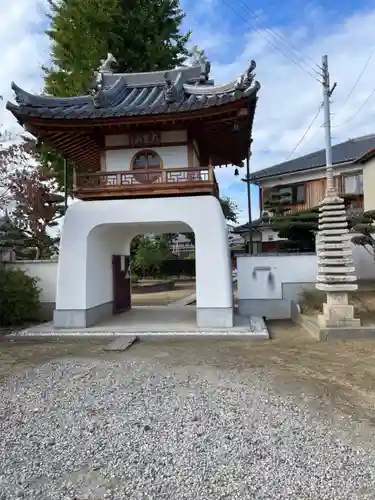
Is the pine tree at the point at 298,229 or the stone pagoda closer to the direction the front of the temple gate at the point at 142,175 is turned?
the stone pagoda

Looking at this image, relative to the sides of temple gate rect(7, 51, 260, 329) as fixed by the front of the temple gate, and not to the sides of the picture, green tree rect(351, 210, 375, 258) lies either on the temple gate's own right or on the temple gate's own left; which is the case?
on the temple gate's own left

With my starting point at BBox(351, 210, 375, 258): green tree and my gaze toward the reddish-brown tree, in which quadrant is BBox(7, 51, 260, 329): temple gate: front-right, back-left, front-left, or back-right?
front-left

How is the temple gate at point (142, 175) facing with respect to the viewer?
toward the camera

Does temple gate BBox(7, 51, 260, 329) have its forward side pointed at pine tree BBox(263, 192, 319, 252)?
no

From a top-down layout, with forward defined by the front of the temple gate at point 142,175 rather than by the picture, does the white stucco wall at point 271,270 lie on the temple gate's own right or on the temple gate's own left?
on the temple gate's own left

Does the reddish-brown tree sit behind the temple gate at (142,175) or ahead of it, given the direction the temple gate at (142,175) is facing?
behind

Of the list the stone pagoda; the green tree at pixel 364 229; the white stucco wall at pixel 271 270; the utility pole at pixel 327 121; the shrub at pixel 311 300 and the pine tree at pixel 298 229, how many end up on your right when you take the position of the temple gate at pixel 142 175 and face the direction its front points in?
0

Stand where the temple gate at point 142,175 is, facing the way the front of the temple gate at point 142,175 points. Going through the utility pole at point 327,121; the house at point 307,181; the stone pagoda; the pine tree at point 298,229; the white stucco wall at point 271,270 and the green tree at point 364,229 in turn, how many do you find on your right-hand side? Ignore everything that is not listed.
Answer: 0

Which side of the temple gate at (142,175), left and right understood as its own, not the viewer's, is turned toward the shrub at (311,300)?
left

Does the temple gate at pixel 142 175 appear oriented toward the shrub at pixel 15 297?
no

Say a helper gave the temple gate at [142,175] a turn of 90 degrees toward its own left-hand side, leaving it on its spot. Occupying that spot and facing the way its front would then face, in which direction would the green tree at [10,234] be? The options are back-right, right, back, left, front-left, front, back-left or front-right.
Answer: back-left
